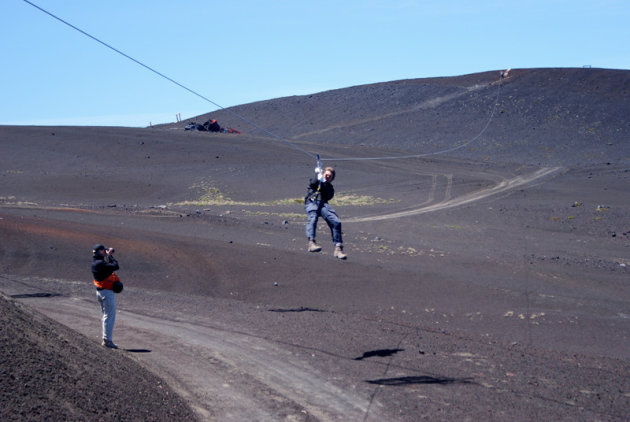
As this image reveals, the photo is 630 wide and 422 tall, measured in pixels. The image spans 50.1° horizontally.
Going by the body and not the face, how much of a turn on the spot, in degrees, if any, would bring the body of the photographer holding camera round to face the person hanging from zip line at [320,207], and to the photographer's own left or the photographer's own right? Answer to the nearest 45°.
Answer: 0° — they already face them

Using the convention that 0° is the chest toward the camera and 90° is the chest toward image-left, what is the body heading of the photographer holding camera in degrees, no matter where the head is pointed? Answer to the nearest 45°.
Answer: approximately 270°
